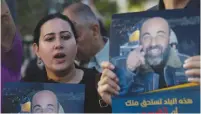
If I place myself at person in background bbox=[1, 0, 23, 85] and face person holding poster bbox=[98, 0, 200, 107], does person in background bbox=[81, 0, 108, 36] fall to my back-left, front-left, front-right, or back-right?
front-left

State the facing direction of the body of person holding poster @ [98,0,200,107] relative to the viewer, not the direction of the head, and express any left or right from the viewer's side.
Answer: facing the viewer

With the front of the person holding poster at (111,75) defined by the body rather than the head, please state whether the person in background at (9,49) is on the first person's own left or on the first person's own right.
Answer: on the first person's own right
